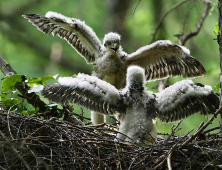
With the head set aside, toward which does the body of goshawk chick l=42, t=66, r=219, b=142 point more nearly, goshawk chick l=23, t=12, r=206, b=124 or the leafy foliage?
the goshawk chick

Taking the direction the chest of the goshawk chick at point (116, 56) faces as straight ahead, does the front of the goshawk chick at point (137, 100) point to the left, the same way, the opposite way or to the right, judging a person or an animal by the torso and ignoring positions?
the opposite way

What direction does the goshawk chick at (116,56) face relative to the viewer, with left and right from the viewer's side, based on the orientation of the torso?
facing the viewer

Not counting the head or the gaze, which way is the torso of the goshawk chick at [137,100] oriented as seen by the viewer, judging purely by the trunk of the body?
away from the camera

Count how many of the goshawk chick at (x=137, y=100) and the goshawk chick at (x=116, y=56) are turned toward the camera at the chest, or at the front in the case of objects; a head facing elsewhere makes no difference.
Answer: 1

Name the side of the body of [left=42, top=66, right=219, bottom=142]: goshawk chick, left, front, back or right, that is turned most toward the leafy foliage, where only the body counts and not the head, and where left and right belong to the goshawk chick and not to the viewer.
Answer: left

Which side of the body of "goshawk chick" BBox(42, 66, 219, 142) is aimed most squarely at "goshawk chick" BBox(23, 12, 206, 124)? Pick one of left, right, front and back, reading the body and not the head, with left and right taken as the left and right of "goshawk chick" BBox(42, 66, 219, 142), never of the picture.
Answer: front

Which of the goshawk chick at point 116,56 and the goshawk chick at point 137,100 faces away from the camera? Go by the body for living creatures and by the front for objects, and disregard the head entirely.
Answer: the goshawk chick at point 137,100
